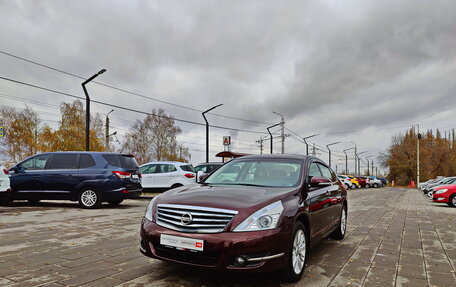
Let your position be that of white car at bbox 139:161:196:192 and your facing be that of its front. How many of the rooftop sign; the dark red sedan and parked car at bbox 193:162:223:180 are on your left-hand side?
1

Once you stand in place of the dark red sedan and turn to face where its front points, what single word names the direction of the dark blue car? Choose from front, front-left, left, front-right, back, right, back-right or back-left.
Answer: right

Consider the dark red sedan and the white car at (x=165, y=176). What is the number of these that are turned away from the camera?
0

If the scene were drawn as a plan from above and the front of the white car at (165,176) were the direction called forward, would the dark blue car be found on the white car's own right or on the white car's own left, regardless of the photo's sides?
on the white car's own left

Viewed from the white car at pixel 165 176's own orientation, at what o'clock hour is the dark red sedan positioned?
The dark red sedan is roughly at 9 o'clock from the white car.

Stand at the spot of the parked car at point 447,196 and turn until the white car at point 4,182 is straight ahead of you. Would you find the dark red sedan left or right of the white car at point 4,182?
left

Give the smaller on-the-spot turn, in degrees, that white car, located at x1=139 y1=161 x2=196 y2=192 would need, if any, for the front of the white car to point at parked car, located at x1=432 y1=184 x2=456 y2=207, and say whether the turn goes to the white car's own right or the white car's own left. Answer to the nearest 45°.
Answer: approximately 180°

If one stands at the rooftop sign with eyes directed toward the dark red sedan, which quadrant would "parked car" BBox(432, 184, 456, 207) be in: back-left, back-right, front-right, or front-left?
front-left

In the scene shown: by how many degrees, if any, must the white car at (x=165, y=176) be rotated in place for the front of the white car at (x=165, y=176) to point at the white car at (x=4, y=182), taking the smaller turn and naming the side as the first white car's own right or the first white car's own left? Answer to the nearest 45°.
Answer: approximately 45° to the first white car's own left

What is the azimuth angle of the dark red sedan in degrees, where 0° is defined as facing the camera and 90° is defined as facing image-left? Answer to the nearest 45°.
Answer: approximately 45°

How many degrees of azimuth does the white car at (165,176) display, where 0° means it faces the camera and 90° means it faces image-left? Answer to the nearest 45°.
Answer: approximately 90°

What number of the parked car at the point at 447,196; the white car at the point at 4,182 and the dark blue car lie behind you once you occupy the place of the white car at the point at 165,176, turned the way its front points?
1

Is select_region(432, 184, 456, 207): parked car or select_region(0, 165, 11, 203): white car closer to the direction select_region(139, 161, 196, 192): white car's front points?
the white car

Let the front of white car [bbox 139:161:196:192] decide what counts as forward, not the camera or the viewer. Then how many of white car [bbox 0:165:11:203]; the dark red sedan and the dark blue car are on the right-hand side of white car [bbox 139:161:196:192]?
0

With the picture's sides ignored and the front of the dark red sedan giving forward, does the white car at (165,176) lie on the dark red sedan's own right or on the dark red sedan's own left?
on the dark red sedan's own right

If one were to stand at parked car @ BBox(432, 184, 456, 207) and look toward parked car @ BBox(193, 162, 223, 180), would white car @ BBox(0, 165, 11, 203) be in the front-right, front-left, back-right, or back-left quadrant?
front-left

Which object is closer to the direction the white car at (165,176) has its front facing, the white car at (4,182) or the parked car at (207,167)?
the white car

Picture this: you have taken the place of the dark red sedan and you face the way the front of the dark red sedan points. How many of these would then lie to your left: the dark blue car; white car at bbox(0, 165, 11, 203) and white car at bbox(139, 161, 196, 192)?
0
